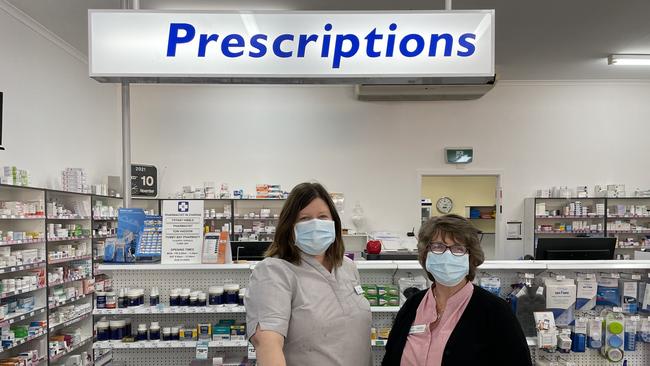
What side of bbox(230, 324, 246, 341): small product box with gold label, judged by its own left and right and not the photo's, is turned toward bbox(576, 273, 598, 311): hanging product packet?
left

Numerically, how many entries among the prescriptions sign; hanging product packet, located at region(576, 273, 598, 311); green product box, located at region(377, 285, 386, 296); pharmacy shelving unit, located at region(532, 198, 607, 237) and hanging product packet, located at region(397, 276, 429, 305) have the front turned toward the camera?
5

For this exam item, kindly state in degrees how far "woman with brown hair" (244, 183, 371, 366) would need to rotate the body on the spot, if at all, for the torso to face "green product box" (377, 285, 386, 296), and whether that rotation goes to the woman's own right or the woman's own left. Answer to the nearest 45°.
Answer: approximately 135° to the woman's own left

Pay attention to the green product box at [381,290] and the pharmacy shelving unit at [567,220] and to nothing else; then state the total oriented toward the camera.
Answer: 2

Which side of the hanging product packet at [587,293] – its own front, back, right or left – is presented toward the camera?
front

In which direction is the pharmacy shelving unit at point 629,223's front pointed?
toward the camera

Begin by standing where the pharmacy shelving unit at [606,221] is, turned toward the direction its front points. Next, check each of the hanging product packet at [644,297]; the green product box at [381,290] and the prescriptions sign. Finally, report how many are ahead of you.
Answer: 3

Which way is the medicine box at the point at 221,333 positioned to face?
toward the camera

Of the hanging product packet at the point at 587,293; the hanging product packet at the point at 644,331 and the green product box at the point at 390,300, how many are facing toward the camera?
3

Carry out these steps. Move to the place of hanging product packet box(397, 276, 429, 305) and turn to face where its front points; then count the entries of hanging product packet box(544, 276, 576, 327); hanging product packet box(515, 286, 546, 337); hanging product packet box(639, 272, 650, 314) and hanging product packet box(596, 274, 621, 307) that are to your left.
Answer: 4

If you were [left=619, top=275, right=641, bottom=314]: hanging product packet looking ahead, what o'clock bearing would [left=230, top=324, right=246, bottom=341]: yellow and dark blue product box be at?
The yellow and dark blue product box is roughly at 2 o'clock from the hanging product packet.

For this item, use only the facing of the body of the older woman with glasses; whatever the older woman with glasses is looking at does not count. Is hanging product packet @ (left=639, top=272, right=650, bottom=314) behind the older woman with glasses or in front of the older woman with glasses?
behind

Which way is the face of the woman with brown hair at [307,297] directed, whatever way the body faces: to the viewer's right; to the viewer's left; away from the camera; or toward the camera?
toward the camera
